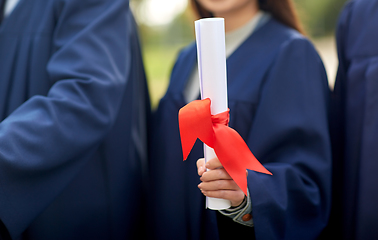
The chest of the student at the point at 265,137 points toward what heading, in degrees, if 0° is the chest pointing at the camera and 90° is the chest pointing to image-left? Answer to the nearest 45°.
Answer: approximately 45°

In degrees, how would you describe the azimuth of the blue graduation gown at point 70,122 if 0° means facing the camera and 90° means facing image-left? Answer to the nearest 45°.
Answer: approximately 45°

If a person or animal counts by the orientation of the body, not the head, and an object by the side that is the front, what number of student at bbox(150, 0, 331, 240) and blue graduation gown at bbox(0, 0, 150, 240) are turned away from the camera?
0

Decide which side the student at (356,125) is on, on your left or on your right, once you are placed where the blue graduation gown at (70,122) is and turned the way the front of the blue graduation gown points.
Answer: on your left
